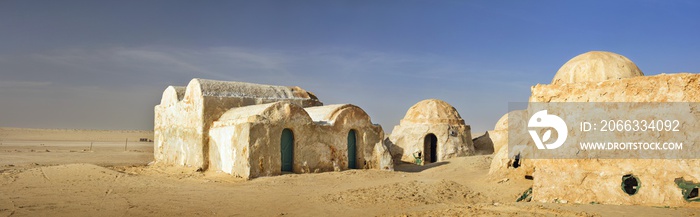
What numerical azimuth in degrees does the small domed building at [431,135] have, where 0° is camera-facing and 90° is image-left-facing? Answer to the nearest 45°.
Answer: approximately 0°
